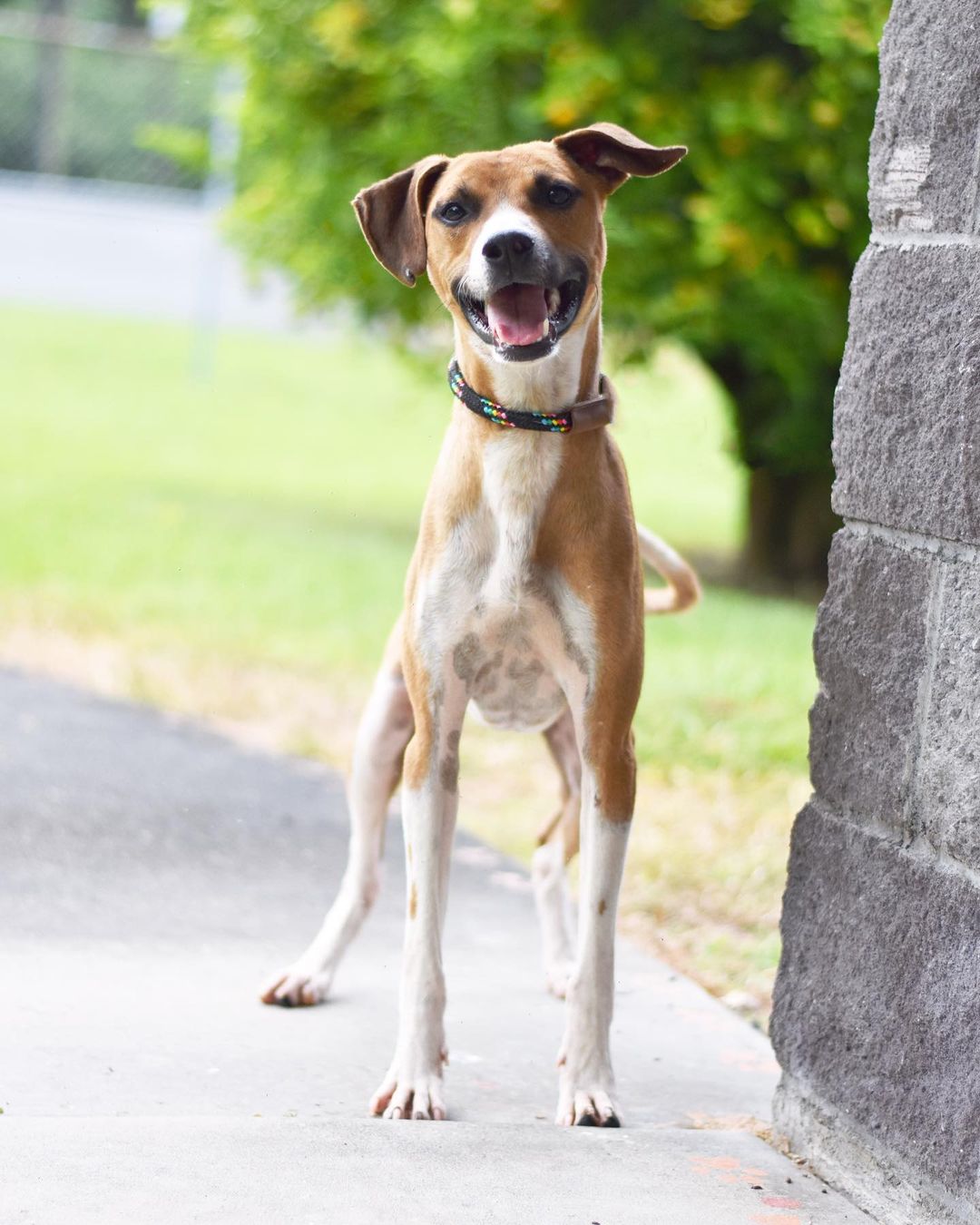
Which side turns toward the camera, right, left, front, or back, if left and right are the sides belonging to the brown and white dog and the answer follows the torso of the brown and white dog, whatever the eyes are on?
front

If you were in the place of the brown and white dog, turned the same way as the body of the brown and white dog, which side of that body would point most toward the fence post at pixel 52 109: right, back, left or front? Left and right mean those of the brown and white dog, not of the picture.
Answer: back

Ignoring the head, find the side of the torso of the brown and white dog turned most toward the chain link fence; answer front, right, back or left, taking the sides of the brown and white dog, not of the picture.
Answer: back
